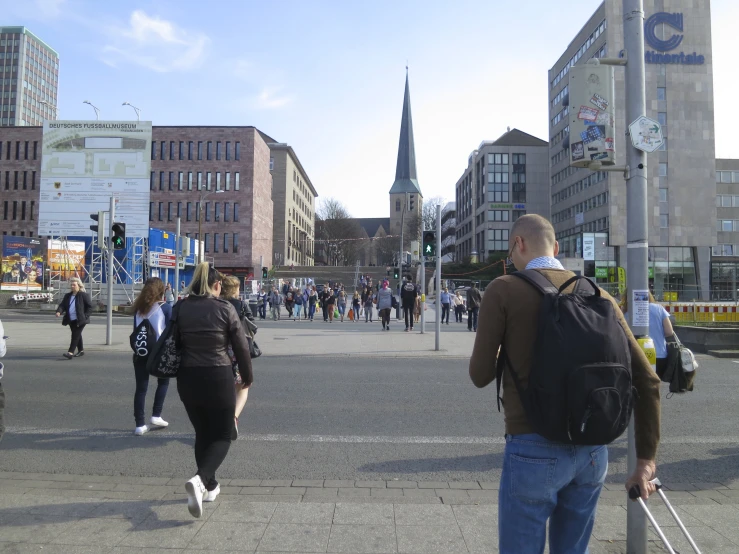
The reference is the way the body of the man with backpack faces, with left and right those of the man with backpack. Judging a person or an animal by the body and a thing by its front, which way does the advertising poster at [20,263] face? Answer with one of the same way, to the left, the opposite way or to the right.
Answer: the opposite way

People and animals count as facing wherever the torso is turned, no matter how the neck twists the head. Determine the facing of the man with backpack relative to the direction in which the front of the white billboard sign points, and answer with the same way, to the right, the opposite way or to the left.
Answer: the opposite way

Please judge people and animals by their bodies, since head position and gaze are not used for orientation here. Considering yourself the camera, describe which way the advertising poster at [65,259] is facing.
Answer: facing the viewer

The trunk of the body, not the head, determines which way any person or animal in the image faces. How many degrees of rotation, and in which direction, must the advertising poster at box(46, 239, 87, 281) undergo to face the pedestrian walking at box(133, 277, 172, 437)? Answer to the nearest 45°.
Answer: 0° — it already faces them

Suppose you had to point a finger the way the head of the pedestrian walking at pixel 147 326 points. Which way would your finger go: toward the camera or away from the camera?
away from the camera

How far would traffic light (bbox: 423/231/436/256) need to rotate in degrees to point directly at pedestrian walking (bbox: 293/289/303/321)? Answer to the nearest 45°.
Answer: approximately 135° to its right

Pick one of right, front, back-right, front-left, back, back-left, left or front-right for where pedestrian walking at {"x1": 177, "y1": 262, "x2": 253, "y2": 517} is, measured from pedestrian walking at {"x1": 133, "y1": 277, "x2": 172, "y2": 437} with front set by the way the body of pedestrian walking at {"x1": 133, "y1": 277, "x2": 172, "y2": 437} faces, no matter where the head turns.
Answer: back-right

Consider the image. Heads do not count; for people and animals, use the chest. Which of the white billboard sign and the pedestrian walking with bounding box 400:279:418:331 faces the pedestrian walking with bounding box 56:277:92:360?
the white billboard sign

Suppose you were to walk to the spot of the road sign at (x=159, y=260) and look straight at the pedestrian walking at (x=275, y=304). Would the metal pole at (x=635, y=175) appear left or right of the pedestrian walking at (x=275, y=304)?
right

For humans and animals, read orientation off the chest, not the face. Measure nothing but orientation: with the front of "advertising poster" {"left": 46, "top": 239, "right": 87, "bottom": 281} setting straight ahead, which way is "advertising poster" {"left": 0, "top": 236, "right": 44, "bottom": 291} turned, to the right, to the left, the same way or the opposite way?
the same way

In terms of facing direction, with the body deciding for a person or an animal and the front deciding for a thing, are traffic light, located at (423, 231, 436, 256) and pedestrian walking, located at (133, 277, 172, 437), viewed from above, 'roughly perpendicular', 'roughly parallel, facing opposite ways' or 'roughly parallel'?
roughly parallel, facing opposite ways

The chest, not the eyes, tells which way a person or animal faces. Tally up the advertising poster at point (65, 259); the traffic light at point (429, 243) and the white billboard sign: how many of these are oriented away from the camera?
0

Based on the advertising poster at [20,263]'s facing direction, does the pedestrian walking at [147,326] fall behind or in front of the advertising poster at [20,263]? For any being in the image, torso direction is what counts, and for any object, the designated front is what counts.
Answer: in front

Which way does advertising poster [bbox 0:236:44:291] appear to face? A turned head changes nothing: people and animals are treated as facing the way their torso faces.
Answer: toward the camera
